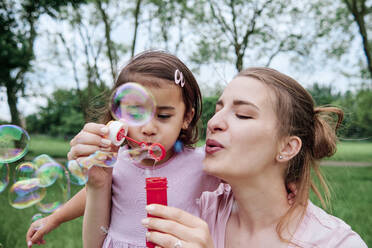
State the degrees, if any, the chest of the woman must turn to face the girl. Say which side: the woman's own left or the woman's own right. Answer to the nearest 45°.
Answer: approximately 45° to the woman's own right

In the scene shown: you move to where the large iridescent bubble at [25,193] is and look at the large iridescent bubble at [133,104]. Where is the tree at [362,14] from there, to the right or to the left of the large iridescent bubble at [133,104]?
left

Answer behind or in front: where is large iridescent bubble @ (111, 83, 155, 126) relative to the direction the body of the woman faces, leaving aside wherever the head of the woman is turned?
in front

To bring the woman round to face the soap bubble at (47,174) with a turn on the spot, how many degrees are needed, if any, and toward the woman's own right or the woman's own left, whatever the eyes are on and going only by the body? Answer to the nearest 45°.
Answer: approximately 45° to the woman's own right

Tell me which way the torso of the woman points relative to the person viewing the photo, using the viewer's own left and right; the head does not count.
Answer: facing the viewer and to the left of the viewer

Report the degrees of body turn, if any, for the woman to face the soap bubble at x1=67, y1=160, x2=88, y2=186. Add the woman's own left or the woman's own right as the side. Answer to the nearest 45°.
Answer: approximately 45° to the woman's own right

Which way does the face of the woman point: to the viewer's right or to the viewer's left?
to the viewer's left

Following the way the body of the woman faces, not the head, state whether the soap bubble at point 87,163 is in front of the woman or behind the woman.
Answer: in front

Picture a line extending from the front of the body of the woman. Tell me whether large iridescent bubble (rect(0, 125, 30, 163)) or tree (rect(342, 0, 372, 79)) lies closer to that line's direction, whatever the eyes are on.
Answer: the large iridescent bubble

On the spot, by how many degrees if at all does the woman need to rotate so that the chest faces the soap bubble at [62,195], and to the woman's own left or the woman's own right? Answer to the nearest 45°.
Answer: approximately 45° to the woman's own right

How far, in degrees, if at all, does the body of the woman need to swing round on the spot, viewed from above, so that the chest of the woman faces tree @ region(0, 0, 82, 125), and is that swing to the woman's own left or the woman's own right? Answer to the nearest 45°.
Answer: approximately 90° to the woman's own right

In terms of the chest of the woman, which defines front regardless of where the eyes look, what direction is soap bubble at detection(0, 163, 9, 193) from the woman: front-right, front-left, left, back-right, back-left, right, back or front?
front-right
